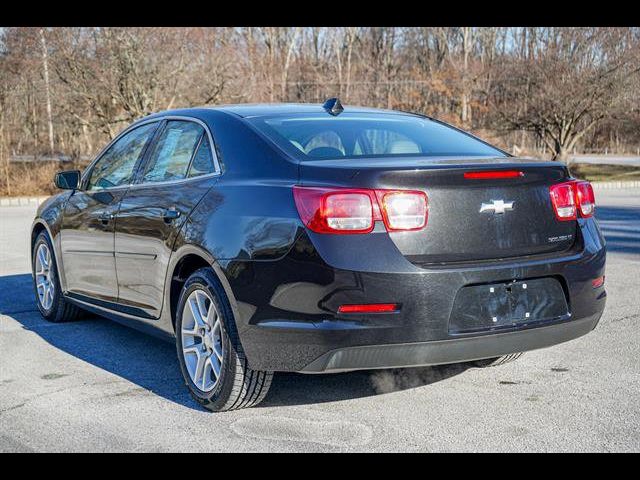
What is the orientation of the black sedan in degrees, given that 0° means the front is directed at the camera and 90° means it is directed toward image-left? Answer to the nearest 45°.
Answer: approximately 135°
